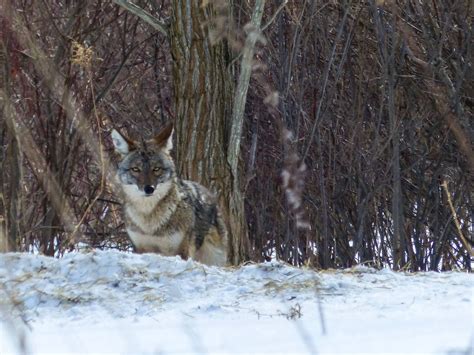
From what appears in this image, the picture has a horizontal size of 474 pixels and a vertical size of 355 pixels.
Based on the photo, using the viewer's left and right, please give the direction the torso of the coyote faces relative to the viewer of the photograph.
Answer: facing the viewer and to the left of the viewer

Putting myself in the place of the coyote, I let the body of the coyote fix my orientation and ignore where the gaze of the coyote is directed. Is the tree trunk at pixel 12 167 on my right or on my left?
on my right
